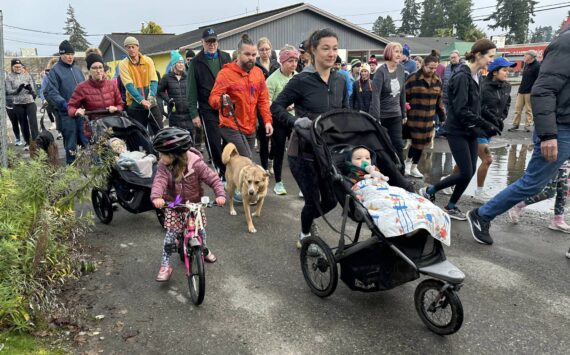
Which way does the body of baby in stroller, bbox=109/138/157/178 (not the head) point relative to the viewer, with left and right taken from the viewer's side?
facing the viewer and to the right of the viewer

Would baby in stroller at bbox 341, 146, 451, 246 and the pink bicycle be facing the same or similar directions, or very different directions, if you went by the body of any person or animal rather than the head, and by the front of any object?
same or similar directions

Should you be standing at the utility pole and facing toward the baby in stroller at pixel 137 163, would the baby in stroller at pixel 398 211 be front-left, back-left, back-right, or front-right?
front-right

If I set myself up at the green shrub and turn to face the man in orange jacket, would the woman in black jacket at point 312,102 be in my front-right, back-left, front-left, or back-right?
front-right

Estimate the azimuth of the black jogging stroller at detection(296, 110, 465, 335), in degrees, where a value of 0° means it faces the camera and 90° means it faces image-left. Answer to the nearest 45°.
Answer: approximately 315°

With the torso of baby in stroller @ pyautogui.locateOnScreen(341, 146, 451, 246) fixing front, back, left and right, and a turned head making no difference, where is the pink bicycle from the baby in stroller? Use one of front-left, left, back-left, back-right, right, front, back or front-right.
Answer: back-right

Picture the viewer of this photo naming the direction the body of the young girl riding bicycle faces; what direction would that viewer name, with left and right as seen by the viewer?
facing the viewer

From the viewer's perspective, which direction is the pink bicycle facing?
toward the camera

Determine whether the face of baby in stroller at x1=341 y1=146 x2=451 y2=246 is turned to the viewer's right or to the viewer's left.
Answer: to the viewer's right

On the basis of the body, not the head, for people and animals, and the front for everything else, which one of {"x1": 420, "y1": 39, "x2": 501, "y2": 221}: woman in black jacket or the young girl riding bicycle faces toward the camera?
the young girl riding bicycle

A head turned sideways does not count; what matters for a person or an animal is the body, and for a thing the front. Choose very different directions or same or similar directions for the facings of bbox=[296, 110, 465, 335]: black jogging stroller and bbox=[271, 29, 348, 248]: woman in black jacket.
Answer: same or similar directions

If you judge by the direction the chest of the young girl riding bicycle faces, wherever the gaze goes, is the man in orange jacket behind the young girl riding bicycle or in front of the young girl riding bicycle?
behind
